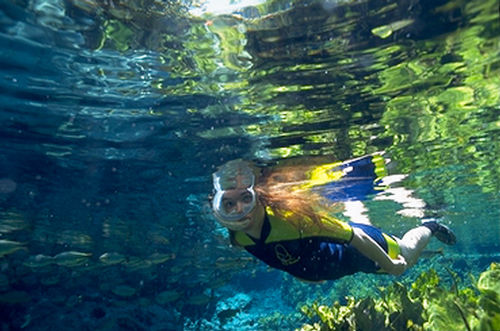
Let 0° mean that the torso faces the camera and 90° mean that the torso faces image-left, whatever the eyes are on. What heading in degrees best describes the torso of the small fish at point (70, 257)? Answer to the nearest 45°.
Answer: approximately 90°

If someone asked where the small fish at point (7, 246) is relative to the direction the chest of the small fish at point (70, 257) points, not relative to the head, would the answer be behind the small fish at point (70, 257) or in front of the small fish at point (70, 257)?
in front

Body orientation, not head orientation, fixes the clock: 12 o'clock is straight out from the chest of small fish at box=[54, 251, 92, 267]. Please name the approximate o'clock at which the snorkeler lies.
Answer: The snorkeler is roughly at 8 o'clock from the small fish.
